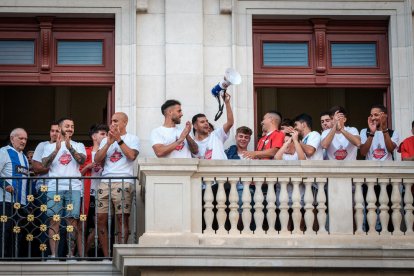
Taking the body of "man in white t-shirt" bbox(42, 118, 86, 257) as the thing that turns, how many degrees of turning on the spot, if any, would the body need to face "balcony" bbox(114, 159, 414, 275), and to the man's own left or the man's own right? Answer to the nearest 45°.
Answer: approximately 90° to the man's own left

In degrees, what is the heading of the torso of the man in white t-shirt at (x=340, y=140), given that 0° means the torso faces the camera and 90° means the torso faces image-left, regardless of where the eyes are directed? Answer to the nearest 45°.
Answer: approximately 0°

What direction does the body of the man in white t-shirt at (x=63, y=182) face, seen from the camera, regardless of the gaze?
toward the camera

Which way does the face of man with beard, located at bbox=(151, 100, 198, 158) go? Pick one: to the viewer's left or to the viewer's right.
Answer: to the viewer's right

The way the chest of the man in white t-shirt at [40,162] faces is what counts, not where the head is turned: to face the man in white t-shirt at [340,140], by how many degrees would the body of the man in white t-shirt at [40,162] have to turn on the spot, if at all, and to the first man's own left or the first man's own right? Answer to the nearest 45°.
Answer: approximately 45° to the first man's own left

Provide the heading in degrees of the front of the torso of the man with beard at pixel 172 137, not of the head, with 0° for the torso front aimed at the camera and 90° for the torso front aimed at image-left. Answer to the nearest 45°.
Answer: approximately 315°

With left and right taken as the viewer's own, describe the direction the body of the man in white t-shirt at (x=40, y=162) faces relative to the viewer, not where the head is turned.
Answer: facing the viewer and to the right of the viewer

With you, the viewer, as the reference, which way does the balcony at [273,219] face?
facing the viewer

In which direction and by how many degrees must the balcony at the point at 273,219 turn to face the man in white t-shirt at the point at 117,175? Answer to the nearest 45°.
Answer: approximately 90° to its right
